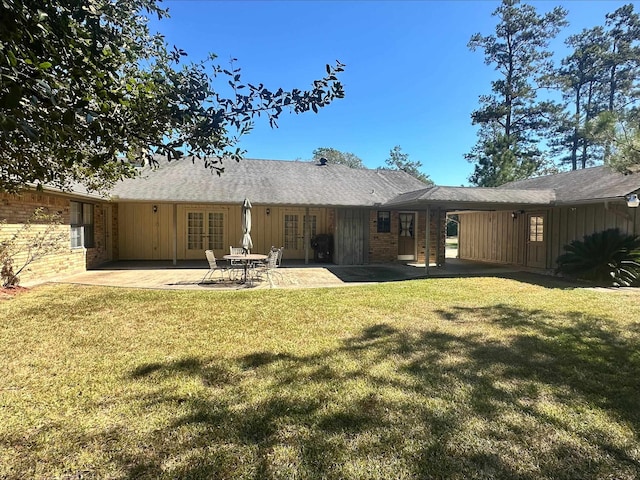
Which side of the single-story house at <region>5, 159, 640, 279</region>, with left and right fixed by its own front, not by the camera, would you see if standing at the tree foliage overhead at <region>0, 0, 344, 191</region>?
back

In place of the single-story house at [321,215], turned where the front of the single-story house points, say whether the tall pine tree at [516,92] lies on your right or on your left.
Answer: on your right

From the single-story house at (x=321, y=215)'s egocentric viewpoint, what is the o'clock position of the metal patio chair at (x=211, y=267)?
The metal patio chair is roughly at 1 o'clock from the single-story house.

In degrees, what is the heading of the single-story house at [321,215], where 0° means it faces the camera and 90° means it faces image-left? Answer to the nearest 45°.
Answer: approximately 180°
